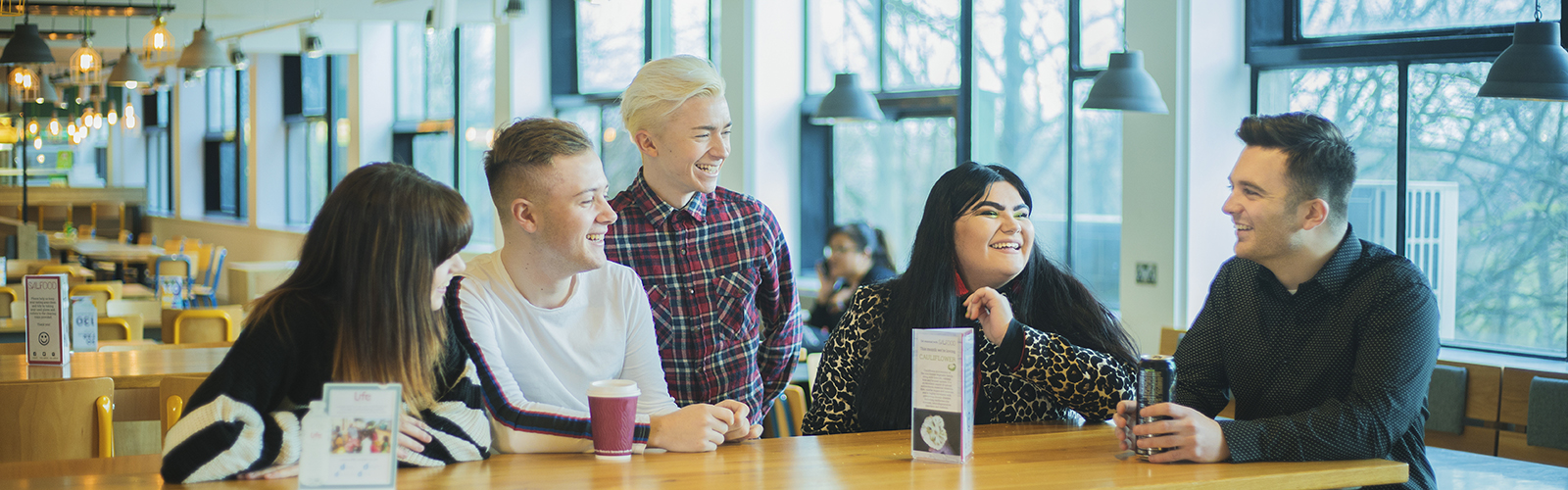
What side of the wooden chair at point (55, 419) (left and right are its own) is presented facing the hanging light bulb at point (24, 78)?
front

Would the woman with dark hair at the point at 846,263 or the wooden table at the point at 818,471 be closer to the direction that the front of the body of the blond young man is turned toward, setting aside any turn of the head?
the wooden table

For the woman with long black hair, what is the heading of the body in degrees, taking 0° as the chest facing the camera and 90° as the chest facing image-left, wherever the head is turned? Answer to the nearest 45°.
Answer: approximately 0°

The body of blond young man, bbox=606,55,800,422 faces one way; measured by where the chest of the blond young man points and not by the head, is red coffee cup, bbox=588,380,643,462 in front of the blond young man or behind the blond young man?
in front

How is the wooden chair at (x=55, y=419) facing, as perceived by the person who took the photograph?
facing away from the viewer

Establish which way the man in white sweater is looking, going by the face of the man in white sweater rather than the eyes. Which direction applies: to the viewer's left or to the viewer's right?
to the viewer's right

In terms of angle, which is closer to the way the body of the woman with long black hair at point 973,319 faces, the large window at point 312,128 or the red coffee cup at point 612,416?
the red coffee cup

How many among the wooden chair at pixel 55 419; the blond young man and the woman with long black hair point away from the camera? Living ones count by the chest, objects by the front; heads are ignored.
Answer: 1

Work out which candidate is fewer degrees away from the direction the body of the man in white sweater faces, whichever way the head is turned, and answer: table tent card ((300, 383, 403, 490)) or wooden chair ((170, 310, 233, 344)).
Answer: the table tent card

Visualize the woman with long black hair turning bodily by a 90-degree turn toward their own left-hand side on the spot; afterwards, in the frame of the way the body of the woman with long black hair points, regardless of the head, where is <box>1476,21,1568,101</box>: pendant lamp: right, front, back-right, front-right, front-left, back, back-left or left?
front-left

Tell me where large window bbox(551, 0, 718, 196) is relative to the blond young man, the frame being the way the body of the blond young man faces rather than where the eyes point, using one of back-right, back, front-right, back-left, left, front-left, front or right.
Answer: back

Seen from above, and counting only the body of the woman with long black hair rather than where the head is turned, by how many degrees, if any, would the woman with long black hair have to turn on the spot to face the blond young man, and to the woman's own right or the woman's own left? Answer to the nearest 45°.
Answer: approximately 90° to the woman's own right

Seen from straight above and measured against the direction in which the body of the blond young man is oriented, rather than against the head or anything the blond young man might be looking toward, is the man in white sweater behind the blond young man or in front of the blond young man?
in front

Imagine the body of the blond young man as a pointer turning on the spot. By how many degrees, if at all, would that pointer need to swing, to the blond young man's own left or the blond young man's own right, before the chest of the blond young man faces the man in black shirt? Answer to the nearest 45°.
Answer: approximately 45° to the blond young man's own left
